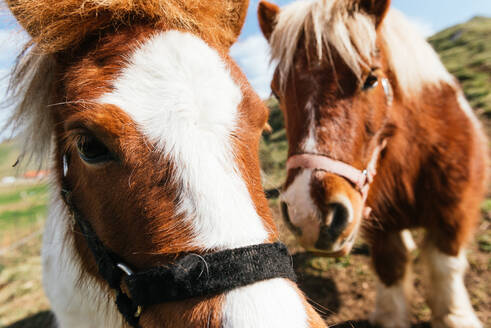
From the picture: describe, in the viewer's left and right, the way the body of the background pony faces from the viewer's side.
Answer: facing the viewer and to the left of the viewer

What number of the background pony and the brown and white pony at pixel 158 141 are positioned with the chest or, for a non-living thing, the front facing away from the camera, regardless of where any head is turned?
0

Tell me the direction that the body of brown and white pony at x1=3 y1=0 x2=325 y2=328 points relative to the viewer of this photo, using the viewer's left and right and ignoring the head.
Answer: facing the viewer and to the right of the viewer

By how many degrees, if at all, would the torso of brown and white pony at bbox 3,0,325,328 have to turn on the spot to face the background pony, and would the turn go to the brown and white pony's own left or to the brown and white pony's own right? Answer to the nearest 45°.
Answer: approximately 90° to the brown and white pony's own left
